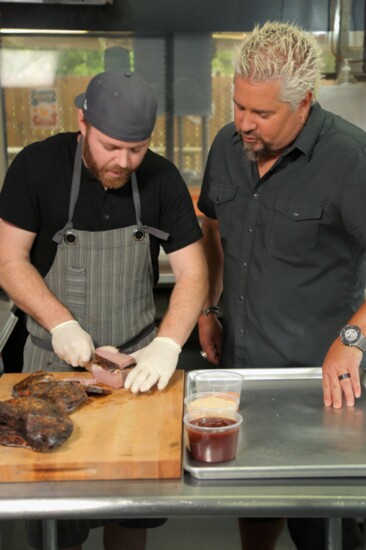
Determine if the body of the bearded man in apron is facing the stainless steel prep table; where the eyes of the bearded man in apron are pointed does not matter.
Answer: yes

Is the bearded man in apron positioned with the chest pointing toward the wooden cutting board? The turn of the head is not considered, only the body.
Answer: yes

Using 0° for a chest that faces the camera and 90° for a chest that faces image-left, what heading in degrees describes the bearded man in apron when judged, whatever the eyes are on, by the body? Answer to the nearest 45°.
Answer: approximately 0°

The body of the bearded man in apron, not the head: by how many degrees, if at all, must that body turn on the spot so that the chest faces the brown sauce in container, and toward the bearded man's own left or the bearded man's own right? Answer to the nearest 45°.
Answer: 0° — they already face it
